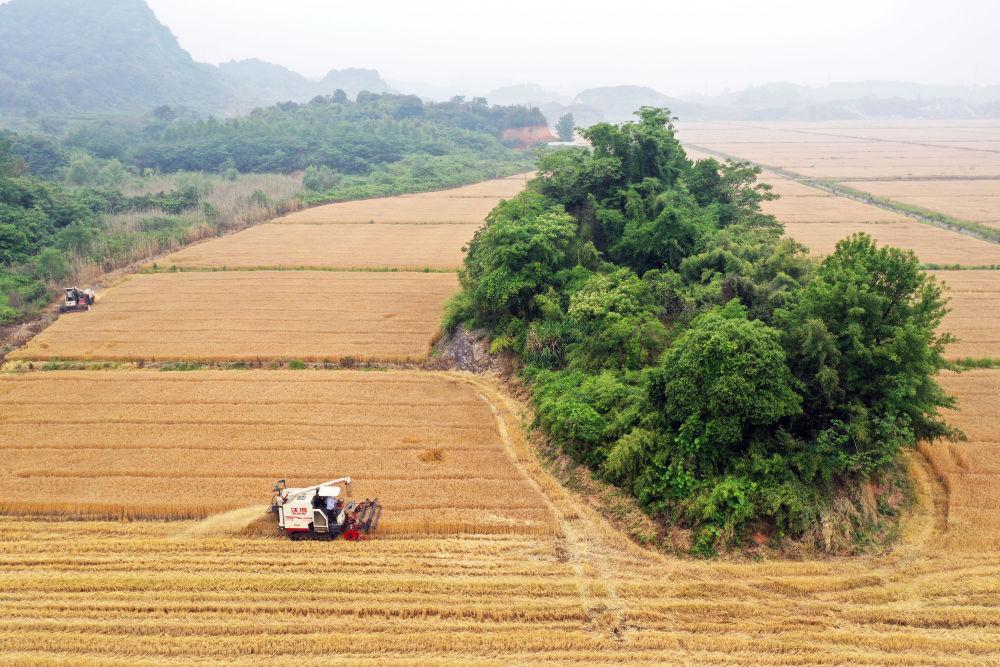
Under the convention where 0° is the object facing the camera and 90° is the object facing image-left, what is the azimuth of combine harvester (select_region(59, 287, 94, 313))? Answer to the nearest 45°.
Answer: approximately 45°

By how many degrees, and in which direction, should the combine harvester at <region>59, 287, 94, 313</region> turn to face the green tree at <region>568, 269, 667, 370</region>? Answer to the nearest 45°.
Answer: approximately 90° to its left

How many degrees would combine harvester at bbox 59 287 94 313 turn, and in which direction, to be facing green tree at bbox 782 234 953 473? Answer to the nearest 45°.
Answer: approximately 90° to its left

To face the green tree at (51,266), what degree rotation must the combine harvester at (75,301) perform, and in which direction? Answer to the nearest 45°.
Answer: approximately 135° to its right

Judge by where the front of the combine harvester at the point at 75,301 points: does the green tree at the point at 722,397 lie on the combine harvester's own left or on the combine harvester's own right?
on the combine harvester's own left

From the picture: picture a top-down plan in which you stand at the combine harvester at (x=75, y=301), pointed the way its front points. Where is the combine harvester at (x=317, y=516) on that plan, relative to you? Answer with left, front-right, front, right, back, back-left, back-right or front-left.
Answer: front-left

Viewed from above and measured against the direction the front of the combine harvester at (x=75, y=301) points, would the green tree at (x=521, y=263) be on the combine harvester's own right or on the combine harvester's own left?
on the combine harvester's own left
